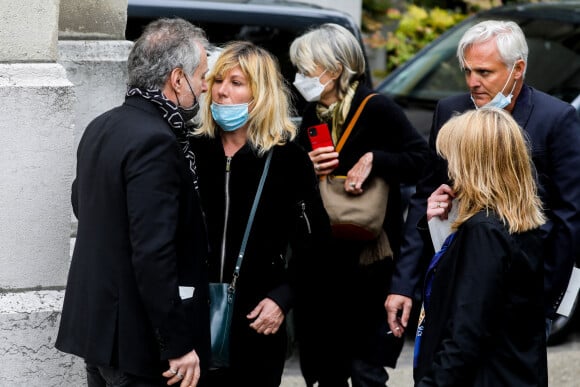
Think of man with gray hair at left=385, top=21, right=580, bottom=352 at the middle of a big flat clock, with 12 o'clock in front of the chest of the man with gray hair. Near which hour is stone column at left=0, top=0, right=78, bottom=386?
The stone column is roughly at 1 o'clock from the man with gray hair.

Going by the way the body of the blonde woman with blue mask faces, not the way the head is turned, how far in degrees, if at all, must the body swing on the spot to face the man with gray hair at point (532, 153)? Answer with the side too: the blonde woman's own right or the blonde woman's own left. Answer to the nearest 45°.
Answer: approximately 135° to the blonde woman's own left

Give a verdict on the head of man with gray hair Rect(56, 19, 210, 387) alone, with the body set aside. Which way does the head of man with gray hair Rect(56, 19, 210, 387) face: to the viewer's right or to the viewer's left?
to the viewer's right

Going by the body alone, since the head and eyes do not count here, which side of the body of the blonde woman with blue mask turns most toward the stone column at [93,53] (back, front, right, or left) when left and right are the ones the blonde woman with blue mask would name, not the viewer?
right

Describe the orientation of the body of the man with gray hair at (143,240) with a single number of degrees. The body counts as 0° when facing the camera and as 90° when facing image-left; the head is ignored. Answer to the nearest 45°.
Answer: approximately 225°

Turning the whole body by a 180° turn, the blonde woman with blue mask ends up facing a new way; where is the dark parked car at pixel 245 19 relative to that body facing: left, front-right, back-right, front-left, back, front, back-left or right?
front-left

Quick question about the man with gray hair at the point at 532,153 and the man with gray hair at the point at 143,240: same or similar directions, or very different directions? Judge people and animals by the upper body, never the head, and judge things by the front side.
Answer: very different directions

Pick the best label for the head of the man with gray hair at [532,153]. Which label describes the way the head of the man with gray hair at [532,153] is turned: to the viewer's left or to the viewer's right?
to the viewer's left

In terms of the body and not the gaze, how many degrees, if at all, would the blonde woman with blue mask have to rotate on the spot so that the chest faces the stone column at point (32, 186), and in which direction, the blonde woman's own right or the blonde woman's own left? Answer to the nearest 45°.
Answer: approximately 45° to the blonde woman's own right
